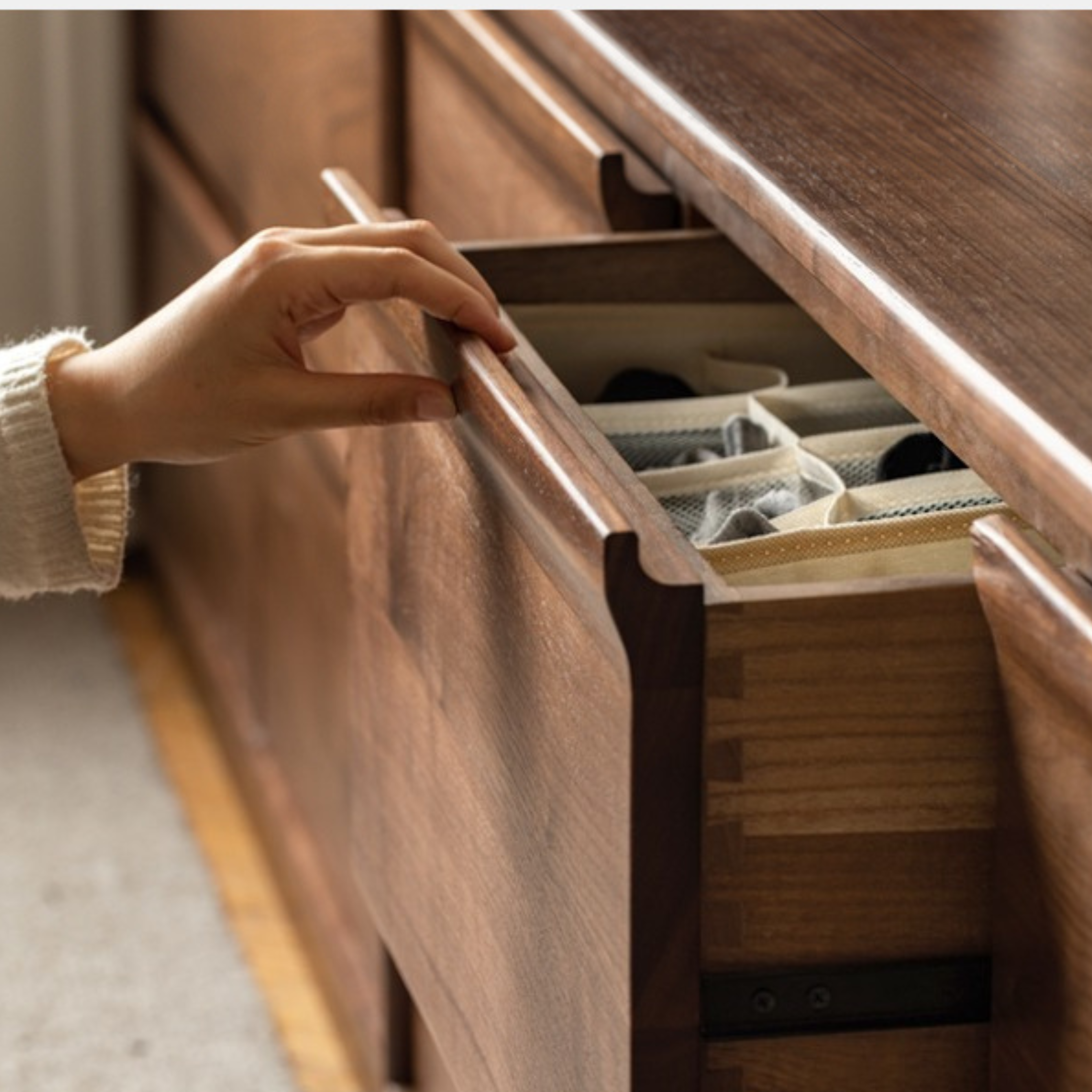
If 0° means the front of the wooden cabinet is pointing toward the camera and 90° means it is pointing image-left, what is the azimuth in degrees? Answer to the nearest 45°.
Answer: approximately 45°
